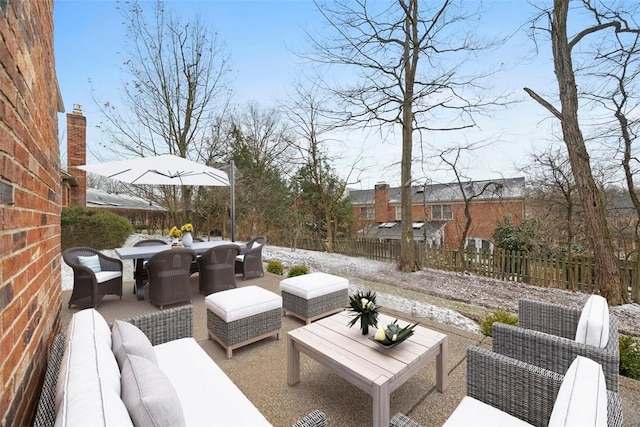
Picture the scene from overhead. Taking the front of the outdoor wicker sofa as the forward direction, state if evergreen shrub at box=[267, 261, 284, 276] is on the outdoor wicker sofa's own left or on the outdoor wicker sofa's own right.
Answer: on the outdoor wicker sofa's own left

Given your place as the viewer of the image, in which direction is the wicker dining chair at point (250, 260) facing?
facing the viewer and to the left of the viewer

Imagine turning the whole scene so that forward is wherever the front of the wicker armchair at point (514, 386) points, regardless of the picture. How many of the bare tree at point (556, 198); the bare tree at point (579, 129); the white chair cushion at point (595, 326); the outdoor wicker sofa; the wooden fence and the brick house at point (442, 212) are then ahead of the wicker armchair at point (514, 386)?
1

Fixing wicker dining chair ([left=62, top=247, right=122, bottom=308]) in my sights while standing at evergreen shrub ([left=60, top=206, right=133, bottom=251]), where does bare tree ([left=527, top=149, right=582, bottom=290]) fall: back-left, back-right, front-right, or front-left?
front-left

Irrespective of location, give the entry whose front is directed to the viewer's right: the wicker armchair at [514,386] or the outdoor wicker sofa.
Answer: the outdoor wicker sofa

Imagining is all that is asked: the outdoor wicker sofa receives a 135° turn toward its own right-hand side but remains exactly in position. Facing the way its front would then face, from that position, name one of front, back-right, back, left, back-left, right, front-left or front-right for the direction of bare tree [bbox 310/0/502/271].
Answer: back

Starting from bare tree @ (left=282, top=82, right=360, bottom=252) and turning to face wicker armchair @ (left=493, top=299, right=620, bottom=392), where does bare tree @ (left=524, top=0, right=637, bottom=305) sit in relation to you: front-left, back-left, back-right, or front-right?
front-left

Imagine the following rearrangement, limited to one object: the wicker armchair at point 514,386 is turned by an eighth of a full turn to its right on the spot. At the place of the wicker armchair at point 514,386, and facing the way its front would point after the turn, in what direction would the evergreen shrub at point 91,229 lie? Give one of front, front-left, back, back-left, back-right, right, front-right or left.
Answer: front

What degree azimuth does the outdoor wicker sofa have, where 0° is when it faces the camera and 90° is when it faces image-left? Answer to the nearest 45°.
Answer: approximately 270°

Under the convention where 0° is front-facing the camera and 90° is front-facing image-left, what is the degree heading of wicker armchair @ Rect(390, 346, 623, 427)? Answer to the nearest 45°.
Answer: approximately 45°

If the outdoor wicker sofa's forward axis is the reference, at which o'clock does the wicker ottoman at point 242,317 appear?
The wicker ottoman is roughly at 10 o'clock from the outdoor wicker sofa.

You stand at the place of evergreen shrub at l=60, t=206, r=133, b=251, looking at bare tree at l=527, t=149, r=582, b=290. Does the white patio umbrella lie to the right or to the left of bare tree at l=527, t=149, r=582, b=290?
right

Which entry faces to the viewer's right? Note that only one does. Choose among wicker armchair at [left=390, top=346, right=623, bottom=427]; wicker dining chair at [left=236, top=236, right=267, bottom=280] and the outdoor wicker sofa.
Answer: the outdoor wicker sofa

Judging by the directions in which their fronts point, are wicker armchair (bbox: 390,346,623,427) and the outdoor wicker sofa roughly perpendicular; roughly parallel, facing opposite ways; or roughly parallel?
roughly parallel, facing opposite ways

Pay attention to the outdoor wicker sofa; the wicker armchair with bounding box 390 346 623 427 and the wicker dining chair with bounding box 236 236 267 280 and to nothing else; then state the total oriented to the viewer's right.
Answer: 1

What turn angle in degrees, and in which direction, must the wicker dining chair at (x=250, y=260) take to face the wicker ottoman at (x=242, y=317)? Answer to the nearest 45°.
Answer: approximately 45° to its left

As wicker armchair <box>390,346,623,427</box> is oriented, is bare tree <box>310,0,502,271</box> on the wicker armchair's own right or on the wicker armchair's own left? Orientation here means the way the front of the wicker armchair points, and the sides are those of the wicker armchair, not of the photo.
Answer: on the wicker armchair's own right

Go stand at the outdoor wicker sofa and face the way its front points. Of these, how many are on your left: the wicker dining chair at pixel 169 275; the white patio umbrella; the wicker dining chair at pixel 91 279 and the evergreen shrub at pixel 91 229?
4
